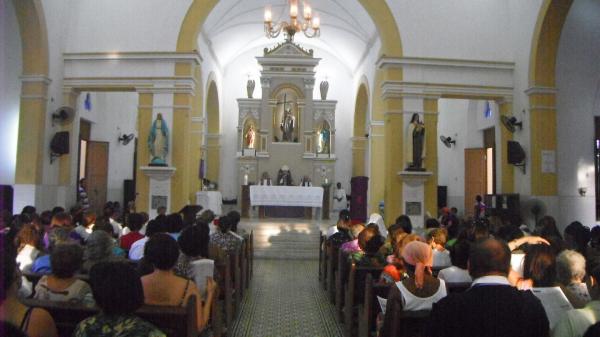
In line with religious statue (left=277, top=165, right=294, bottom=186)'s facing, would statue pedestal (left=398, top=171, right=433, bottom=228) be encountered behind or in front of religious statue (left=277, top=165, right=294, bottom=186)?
in front

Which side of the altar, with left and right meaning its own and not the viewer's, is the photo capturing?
front

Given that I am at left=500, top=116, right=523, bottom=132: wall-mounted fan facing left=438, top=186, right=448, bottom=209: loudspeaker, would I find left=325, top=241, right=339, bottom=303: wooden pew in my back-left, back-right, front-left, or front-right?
back-left

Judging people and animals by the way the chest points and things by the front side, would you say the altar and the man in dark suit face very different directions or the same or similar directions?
very different directions

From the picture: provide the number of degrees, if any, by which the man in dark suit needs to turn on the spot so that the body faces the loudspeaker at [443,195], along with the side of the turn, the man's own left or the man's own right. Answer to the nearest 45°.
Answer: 0° — they already face it

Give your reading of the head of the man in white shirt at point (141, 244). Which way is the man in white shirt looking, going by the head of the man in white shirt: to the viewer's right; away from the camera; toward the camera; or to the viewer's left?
away from the camera

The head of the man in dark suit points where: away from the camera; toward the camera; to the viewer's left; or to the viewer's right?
away from the camera

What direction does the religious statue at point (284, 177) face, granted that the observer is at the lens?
facing the viewer

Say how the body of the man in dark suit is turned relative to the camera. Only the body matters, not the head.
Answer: away from the camera

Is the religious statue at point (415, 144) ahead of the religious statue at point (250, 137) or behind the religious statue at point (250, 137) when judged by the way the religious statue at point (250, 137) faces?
ahead

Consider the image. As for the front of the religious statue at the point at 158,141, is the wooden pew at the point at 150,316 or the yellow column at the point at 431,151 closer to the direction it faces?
the wooden pew

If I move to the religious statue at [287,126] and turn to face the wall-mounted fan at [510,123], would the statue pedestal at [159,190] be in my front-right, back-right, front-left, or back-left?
front-right

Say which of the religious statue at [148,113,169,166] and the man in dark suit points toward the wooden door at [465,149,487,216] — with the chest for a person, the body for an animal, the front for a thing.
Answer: the man in dark suit
